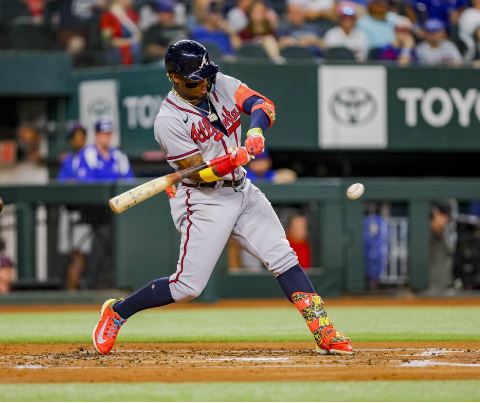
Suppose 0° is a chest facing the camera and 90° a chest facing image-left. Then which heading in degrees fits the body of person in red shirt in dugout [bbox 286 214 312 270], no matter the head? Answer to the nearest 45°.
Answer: approximately 0°

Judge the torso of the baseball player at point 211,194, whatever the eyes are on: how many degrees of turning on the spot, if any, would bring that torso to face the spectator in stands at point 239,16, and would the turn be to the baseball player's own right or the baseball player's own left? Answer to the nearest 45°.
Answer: approximately 135° to the baseball player's own left

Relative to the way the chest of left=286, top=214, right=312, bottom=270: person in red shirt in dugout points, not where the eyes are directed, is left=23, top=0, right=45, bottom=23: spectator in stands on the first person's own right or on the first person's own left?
on the first person's own right

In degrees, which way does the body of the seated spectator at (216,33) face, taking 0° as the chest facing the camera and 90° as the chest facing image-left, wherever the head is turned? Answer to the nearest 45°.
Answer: approximately 0°

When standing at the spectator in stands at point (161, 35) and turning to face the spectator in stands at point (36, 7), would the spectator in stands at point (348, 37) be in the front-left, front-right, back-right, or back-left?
back-right

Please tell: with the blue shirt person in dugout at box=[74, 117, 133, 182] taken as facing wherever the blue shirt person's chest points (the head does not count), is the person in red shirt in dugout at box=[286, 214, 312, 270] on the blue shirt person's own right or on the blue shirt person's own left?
on the blue shirt person's own left

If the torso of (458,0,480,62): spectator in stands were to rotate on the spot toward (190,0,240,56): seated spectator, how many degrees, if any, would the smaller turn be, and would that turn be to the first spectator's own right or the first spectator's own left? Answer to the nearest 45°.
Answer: approximately 45° to the first spectator's own right
